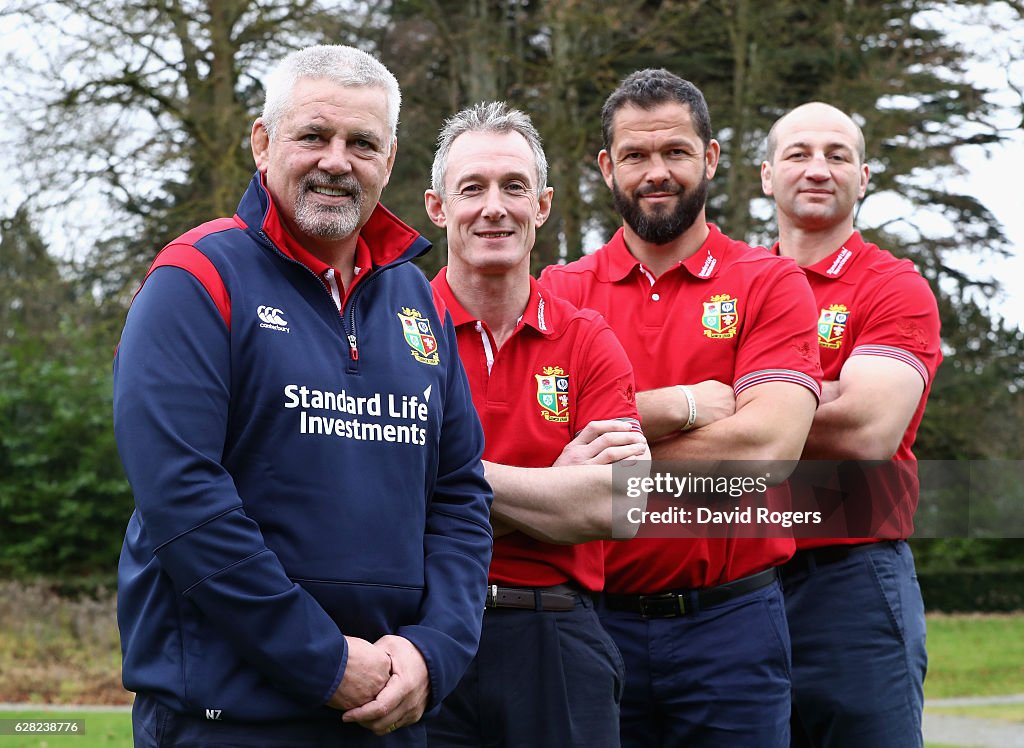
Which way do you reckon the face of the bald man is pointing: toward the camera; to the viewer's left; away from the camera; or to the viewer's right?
toward the camera

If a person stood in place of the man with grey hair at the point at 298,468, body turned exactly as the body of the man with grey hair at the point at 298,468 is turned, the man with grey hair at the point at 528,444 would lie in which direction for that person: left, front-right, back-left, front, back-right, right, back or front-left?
left

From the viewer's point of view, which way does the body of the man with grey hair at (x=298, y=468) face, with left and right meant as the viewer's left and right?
facing the viewer and to the right of the viewer

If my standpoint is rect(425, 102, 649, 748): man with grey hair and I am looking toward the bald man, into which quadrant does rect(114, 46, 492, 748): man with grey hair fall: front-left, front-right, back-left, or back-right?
back-right

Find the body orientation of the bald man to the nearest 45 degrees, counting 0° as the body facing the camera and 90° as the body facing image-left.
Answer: approximately 45°

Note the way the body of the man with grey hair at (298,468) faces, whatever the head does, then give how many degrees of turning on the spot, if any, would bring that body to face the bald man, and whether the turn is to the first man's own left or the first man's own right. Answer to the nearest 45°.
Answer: approximately 90° to the first man's own left

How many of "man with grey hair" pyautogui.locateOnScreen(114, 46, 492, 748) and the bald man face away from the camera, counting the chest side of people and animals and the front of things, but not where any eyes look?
0

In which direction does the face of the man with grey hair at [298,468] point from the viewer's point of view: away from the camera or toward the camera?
toward the camera

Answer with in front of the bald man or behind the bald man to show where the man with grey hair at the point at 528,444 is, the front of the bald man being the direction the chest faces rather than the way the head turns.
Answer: in front

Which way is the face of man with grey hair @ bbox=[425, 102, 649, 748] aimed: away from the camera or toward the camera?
toward the camera
